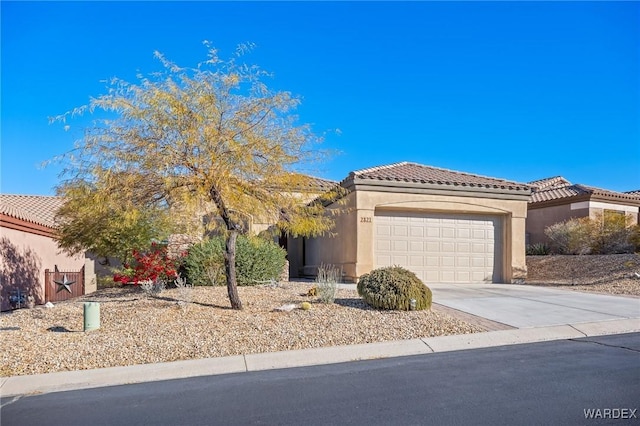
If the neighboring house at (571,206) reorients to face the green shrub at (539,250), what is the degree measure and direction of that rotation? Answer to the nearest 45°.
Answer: approximately 45° to its right

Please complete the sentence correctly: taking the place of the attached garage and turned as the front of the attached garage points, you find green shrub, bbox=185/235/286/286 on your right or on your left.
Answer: on your right

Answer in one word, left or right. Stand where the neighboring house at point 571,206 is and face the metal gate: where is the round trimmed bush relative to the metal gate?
left

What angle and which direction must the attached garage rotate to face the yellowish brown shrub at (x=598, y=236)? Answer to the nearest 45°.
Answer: approximately 90° to its left

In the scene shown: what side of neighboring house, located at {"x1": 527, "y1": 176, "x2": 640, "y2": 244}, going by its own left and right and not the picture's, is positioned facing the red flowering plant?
right

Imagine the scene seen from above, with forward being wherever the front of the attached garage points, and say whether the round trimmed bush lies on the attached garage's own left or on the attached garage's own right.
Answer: on the attached garage's own right

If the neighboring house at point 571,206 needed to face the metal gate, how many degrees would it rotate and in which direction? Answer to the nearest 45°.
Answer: approximately 90° to its right

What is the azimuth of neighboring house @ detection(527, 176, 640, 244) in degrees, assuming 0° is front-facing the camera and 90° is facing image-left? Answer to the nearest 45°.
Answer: approximately 315°

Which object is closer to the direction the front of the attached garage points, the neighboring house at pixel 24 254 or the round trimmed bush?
the round trimmed bush

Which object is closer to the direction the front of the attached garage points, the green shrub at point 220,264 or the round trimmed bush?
the round trimmed bush

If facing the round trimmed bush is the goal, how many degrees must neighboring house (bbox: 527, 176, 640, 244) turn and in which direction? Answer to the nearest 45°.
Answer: approximately 45° to its right
